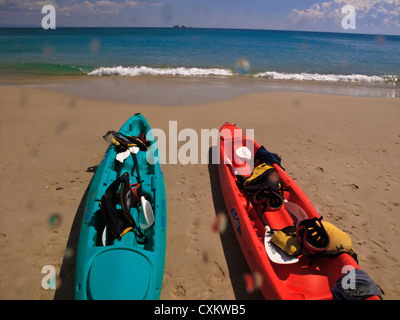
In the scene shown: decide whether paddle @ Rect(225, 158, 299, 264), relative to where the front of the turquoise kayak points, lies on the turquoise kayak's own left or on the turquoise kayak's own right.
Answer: on the turquoise kayak's own right

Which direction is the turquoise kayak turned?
away from the camera
